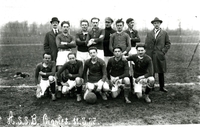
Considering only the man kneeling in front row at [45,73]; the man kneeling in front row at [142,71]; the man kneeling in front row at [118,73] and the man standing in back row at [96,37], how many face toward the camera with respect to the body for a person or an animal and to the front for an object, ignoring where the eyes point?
4

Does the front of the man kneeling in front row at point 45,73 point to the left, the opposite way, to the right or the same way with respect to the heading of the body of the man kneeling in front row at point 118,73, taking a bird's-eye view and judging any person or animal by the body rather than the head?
the same way

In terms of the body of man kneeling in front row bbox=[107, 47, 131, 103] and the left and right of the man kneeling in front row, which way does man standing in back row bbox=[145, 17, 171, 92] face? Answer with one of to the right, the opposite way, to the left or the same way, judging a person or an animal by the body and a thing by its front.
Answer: the same way

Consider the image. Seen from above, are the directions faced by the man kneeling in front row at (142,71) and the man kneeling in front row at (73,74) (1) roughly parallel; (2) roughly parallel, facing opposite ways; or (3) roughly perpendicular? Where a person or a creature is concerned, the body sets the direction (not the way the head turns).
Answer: roughly parallel

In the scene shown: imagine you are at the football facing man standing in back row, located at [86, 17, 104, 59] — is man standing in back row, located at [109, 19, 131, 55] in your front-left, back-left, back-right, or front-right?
front-right

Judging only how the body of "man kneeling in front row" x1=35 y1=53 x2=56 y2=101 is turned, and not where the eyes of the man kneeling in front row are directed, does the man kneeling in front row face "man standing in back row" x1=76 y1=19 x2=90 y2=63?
no

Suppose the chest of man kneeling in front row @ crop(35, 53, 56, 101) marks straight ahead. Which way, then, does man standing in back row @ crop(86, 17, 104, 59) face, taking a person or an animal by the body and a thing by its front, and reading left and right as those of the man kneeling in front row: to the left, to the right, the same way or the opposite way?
the same way

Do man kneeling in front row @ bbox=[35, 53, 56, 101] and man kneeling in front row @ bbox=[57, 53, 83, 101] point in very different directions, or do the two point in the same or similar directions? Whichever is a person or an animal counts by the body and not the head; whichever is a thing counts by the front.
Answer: same or similar directions

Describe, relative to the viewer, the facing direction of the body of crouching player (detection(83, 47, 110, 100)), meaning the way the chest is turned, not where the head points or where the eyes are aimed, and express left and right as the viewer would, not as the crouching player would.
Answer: facing the viewer

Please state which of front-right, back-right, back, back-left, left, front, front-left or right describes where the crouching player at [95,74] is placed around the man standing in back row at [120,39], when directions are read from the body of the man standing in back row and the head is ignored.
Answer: front-right

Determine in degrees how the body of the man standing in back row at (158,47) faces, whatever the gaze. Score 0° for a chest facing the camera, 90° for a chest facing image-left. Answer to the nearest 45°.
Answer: approximately 0°

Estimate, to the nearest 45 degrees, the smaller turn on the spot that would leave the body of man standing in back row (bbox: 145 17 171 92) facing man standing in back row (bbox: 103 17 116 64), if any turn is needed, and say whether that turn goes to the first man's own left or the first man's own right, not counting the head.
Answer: approximately 90° to the first man's own right

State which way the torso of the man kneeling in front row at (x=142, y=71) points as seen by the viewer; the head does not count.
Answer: toward the camera

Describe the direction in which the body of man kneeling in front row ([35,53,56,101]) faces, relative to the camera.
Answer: toward the camera
